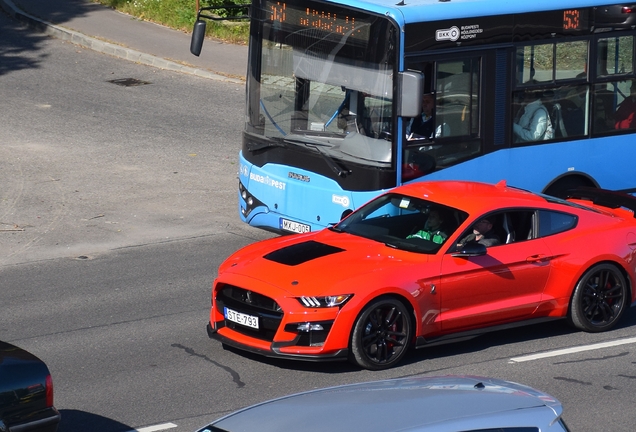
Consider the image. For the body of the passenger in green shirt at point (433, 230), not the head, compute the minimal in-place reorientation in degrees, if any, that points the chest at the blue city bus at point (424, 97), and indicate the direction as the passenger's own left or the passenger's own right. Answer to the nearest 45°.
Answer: approximately 135° to the passenger's own right

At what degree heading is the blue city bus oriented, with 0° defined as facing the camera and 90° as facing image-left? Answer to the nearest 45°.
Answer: approximately 45°
